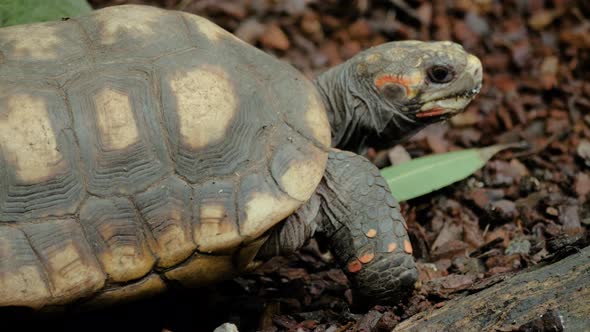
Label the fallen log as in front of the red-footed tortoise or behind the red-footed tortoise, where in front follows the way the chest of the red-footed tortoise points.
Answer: in front

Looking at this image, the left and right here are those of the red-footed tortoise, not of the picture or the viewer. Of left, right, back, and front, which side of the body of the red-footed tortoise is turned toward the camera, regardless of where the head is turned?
right

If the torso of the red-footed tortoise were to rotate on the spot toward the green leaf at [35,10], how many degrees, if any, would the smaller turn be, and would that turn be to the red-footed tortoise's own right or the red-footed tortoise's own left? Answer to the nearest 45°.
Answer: approximately 135° to the red-footed tortoise's own left

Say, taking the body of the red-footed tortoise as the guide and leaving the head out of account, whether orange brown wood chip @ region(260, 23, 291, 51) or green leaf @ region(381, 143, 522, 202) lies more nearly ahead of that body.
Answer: the green leaf

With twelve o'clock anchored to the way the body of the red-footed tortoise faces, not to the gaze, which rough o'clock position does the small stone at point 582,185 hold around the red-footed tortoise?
The small stone is roughly at 11 o'clock from the red-footed tortoise.

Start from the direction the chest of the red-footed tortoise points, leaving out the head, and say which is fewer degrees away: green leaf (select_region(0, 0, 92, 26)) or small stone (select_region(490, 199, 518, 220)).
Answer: the small stone

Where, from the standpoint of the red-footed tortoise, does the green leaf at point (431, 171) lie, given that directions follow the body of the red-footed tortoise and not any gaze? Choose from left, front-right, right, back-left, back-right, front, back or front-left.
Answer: front-left

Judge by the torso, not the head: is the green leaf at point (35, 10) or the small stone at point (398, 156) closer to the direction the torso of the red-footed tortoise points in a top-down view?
the small stone

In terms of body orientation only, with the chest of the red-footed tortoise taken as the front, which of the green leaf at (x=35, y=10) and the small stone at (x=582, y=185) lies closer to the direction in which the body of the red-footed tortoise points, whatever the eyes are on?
the small stone

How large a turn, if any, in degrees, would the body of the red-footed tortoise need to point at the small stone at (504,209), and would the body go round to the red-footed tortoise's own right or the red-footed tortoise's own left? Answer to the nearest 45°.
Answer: approximately 45° to the red-footed tortoise's own left

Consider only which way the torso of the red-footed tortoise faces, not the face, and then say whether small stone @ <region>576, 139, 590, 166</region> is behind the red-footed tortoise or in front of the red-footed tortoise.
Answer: in front

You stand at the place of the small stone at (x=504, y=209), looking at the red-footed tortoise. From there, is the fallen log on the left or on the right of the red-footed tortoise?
left

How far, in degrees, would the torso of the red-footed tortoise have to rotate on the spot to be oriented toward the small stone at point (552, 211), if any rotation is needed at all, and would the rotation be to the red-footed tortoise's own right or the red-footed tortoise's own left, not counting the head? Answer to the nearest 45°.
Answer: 0° — it already faces it

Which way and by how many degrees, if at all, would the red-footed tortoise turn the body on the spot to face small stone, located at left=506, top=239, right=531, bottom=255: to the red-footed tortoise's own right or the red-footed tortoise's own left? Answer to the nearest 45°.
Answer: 0° — it already faces it

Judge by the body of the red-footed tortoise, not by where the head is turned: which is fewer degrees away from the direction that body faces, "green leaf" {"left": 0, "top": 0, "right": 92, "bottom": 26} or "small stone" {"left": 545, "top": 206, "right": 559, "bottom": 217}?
the small stone
